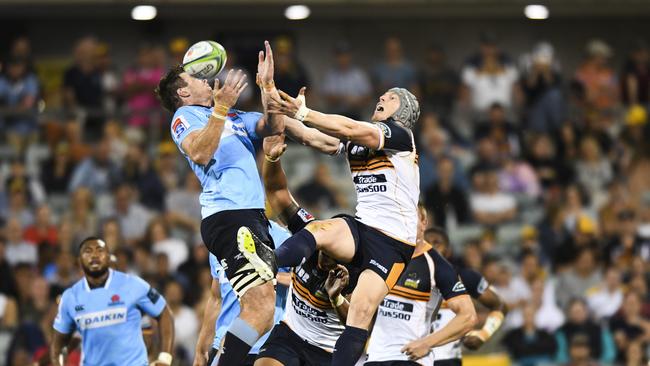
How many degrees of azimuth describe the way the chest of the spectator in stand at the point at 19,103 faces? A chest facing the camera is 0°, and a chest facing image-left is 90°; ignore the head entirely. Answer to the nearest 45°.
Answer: approximately 0°

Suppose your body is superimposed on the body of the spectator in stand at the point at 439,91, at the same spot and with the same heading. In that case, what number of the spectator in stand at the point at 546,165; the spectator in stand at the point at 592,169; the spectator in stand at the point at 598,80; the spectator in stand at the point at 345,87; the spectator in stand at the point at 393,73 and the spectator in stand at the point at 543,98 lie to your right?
2

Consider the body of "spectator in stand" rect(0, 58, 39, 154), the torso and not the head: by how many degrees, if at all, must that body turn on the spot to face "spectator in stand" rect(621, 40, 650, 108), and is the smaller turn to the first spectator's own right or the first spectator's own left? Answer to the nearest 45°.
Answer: approximately 90° to the first spectator's own left

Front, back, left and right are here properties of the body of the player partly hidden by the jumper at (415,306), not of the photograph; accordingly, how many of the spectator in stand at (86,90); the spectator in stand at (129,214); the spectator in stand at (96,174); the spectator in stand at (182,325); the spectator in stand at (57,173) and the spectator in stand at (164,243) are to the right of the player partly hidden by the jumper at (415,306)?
6

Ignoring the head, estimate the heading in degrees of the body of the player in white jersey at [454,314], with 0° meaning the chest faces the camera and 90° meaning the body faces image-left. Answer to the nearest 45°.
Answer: approximately 45°

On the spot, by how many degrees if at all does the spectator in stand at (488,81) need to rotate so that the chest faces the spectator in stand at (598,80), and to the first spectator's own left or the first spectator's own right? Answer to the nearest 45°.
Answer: approximately 135° to the first spectator's own left

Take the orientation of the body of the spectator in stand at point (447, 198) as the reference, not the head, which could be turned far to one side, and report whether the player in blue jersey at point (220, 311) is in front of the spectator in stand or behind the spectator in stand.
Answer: in front

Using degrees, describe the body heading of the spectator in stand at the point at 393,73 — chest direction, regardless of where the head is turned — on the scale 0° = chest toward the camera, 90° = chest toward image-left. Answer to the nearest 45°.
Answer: approximately 0°

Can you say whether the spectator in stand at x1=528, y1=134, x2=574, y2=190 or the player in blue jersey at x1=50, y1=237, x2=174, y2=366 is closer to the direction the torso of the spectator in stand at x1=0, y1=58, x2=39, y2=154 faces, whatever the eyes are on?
the player in blue jersey
